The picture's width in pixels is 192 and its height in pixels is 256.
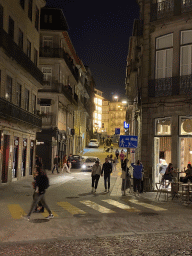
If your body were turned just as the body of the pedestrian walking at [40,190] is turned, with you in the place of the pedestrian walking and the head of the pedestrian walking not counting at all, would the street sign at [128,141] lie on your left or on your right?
on your right

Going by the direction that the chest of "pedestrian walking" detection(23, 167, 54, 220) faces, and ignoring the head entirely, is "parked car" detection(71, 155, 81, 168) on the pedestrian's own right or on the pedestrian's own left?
on the pedestrian's own right

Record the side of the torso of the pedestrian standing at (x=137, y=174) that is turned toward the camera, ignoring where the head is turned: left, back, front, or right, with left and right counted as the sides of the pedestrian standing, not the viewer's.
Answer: back

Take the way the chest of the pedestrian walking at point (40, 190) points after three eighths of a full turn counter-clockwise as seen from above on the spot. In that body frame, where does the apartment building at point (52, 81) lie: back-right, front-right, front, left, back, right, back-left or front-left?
back-left

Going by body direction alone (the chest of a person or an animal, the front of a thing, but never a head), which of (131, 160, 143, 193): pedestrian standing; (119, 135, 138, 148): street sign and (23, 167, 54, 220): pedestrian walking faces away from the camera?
(131, 160, 143, 193): pedestrian standing

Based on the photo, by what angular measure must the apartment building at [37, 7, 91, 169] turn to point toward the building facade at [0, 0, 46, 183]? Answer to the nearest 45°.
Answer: approximately 45° to its right

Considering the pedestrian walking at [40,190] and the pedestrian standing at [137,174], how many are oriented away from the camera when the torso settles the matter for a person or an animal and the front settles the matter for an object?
1

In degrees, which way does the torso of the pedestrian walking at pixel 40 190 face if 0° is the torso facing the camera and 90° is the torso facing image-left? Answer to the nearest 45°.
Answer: approximately 90°
